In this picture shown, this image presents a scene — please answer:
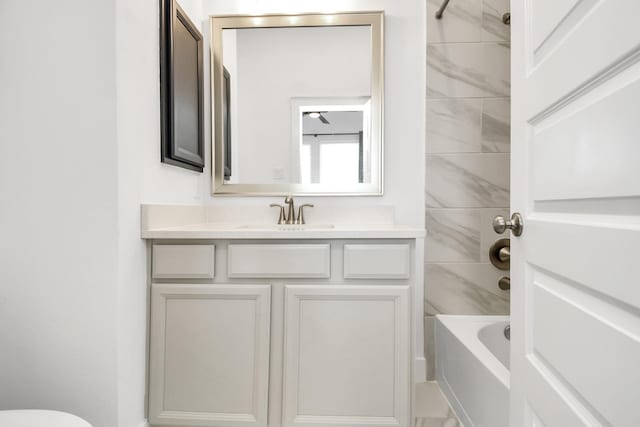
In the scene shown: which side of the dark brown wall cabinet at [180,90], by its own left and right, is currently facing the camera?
right

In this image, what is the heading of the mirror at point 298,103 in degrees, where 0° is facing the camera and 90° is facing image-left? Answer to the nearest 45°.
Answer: approximately 0°

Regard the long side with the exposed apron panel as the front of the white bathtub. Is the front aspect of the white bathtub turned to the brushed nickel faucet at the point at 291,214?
yes

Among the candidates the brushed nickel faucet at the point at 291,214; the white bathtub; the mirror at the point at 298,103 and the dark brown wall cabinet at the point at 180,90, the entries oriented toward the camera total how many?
2

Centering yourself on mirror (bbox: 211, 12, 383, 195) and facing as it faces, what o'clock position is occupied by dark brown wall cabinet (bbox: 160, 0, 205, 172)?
The dark brown wall cabinet is roughly at 2 o'clock from the mirror.

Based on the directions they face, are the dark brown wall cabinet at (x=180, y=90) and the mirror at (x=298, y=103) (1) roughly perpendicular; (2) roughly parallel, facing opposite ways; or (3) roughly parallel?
roughly perpendicular

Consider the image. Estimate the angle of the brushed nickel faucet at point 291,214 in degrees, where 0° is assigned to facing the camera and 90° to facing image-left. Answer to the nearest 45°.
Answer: approximately 0°

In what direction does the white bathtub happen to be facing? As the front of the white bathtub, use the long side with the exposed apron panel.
to the viewer's left

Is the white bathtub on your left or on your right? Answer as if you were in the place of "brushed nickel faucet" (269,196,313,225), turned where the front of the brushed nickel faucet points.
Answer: on your left

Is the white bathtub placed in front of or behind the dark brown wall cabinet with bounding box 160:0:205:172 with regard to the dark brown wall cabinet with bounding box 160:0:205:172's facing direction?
in front

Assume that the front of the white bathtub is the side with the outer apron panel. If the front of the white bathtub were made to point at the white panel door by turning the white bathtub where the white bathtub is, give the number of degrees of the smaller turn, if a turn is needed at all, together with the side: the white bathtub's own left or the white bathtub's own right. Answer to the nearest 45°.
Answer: approximately 90° to the white bathtub's own left

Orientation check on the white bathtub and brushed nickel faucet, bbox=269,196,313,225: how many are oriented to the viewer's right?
0

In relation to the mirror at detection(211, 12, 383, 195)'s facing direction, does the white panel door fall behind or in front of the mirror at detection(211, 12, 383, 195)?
in front
